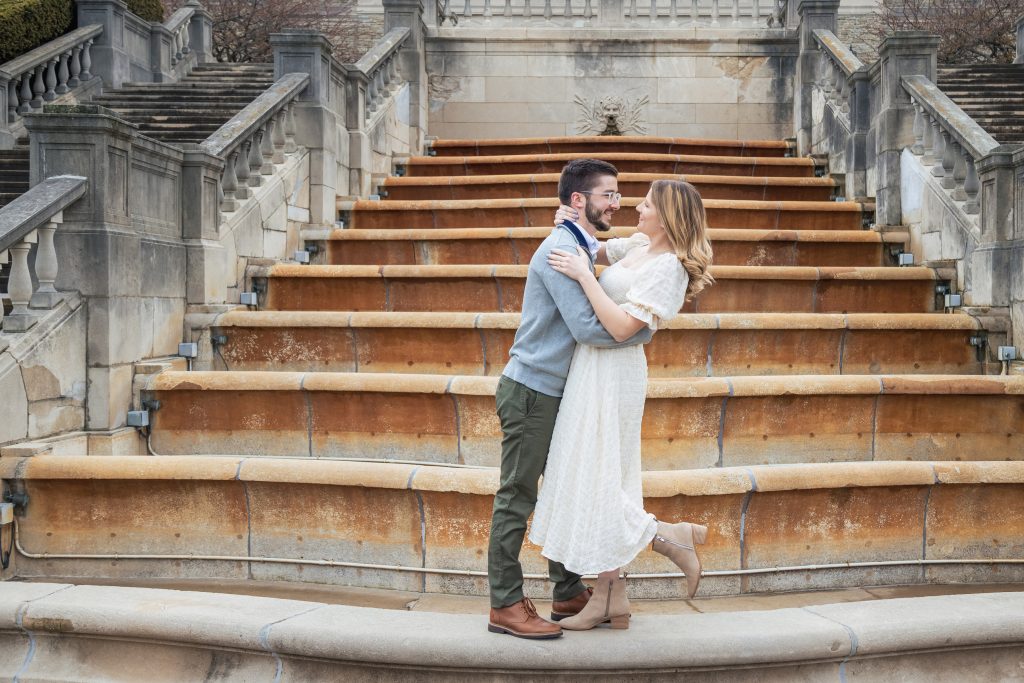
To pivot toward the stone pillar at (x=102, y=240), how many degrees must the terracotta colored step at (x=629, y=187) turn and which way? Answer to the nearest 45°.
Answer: approximately 45° to its right

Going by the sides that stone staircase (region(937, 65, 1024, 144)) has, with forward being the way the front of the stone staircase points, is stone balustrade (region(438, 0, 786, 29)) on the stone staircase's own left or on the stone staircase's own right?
on the stone staircase's own right

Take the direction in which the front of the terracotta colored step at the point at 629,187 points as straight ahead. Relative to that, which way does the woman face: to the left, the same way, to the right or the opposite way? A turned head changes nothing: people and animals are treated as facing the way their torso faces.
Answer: to the right

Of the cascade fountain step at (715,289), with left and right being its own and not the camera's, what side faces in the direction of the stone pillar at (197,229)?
right

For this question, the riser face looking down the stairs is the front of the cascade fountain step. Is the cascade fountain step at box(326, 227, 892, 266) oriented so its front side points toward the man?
yes

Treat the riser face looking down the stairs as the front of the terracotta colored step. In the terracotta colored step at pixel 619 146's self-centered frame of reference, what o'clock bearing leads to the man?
The man is roughly at 12 o'clock from the terracotta colored step.

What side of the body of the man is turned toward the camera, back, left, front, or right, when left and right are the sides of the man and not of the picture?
right

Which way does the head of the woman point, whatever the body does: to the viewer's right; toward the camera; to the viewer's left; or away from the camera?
to the viewer's left

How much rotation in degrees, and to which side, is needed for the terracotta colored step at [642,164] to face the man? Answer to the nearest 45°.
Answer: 0° — it already faces them

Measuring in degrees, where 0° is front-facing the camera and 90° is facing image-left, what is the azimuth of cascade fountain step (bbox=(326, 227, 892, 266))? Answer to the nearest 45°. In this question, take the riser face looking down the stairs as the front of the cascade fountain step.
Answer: approximately 0°

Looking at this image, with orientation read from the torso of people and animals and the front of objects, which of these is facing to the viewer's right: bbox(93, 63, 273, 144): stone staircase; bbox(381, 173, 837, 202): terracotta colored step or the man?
the man
